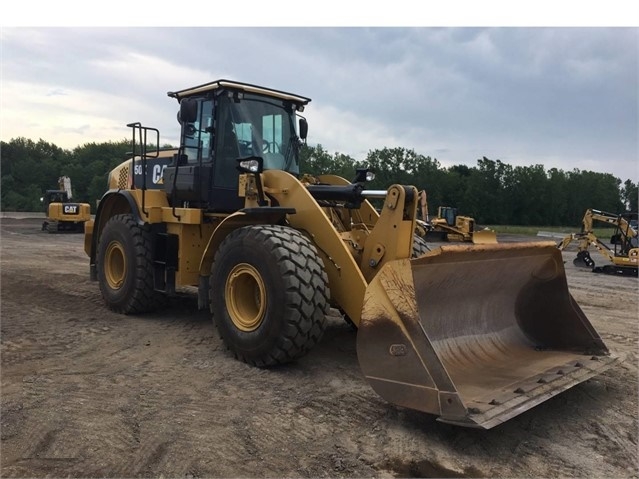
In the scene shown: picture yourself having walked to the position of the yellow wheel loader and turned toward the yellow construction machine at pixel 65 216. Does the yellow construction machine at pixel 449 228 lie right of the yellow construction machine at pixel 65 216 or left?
right

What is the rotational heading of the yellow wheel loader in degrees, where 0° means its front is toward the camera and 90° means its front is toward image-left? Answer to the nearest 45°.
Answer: approximately 315°

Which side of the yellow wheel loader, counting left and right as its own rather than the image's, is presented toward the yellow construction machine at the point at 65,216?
back

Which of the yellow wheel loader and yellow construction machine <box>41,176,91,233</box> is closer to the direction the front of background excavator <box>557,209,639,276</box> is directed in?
the yellow construction machine

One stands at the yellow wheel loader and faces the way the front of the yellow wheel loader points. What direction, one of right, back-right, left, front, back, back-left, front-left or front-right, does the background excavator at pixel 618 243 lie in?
left

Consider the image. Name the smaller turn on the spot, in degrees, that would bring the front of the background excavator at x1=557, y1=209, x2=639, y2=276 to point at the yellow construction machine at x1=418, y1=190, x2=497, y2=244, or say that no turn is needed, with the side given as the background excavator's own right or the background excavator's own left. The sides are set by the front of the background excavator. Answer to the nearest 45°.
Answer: approximately 45° to the background excavator's own right

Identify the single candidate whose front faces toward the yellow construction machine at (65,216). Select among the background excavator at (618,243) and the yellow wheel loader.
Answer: the background excavator

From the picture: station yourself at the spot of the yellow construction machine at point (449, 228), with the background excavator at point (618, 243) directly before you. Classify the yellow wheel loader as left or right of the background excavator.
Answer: right

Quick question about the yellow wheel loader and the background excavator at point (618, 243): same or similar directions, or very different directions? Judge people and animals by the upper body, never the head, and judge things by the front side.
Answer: very different directions

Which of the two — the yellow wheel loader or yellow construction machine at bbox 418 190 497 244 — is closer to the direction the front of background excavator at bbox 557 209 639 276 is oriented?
the yellow construction machine

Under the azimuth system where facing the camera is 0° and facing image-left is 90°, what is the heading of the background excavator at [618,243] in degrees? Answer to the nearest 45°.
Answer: approximately 90°

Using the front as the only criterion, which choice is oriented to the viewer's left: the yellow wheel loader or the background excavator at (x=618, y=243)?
the background excavator

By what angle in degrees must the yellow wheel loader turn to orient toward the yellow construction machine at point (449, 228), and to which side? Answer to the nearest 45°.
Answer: approximately 135° to its left

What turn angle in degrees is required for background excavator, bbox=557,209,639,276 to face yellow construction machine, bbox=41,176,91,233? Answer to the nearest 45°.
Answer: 0° — it already faces it

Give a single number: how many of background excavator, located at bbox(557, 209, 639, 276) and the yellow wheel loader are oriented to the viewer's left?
1
